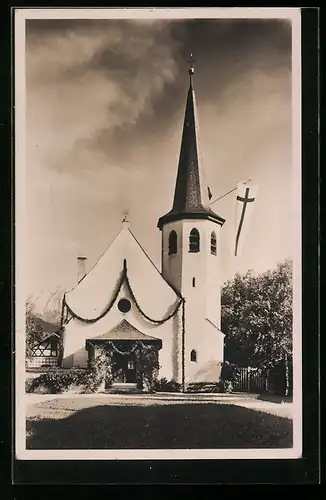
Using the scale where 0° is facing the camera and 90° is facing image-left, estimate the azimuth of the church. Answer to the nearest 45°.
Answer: approximately 0°
